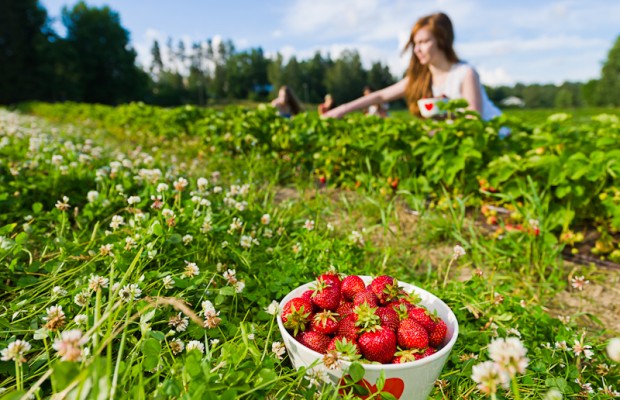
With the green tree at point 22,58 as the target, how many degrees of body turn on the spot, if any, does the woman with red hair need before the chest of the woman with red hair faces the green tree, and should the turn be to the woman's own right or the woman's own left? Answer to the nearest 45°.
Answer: approximately 90° to the woman's own right

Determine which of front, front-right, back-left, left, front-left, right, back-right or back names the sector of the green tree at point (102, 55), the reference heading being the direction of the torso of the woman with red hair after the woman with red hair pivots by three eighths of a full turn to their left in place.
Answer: back-left

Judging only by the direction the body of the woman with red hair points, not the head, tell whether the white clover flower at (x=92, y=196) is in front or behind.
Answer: in front

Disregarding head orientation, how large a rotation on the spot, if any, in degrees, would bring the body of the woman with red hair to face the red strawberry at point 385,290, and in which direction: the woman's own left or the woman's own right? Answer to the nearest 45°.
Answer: approximately 45° to the woman's own left

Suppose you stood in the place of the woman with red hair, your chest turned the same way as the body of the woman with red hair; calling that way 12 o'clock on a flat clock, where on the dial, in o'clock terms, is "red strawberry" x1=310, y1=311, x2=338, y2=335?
The red strawberry is roughly at 11 o'clock from the woman with red hair.

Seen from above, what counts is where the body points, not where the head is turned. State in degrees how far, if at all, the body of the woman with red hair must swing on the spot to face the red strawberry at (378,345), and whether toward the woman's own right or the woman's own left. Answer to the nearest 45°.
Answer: approximately 45° to the woman's own left

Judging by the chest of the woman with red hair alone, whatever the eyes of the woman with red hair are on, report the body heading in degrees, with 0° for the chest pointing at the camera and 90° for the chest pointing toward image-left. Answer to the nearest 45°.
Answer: approximately 45°

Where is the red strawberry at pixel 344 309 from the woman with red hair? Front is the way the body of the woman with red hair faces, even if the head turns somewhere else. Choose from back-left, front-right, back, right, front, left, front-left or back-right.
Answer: front-left

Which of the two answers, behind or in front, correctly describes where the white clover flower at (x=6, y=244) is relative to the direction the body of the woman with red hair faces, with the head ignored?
in front

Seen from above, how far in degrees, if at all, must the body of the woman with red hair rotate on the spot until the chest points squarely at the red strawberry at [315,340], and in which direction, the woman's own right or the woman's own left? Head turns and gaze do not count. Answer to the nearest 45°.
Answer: approximately 45° to the woman's own left

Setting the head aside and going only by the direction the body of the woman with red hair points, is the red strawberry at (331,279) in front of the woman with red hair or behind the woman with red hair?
in front

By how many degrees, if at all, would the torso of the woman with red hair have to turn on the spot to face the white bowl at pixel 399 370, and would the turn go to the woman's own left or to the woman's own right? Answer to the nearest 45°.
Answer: approximately 45° to the woman's own left

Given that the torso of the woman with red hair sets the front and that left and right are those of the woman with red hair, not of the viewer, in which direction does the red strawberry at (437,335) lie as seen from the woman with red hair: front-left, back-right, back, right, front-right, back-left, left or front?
front-left

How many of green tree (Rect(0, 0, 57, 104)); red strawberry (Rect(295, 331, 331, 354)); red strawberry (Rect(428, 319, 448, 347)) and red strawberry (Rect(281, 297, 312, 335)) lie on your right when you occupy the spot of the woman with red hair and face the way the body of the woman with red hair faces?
1
